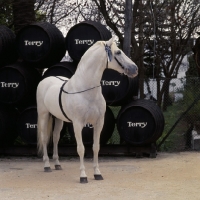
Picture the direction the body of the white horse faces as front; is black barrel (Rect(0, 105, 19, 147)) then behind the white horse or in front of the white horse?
behind

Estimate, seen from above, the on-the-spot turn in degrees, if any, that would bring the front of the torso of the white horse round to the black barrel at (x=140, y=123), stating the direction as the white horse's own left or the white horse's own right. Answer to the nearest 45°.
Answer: approximately 90° to the white horse's own left

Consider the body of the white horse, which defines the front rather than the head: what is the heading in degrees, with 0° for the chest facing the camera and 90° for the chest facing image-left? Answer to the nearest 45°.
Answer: approximately 315°

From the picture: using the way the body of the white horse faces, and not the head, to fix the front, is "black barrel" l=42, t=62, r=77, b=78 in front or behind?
behind

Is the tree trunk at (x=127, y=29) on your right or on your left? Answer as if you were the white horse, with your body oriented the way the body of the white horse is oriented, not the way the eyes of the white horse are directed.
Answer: on your left
